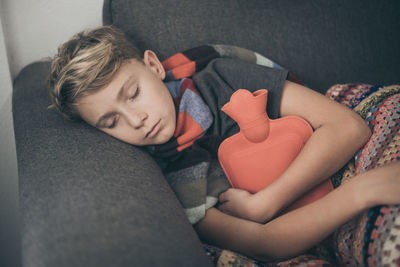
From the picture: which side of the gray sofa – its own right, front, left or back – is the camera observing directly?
front
